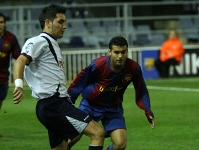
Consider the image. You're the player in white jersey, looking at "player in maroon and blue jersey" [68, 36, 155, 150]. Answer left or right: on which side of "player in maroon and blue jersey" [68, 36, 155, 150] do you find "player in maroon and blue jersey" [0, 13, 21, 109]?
left

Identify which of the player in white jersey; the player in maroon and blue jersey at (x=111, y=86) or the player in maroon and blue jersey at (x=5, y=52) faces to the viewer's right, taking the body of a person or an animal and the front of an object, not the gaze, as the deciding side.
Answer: the player in white jersey

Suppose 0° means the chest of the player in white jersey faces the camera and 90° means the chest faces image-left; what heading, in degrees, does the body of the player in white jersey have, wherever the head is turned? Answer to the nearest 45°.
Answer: approximately 270°

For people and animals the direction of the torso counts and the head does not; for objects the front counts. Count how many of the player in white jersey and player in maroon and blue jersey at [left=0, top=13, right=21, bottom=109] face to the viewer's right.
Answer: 1

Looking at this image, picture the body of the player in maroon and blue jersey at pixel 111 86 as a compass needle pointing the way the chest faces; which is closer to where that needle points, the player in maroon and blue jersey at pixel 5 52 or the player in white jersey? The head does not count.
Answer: the player in white jersey

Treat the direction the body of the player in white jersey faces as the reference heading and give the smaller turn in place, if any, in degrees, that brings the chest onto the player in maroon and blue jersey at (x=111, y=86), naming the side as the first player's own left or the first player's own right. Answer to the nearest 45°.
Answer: approximately 45° to the first player's own left

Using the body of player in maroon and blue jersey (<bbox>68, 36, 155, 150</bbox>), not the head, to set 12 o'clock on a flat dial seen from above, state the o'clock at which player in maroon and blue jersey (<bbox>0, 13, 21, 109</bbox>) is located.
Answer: player in maroon and blue jersey (<bbox>0, 13, 21, 109</bbox>) is roughly at 5 o'clock from player in maroon and blue jersey (<bbox>68, 36, 155, 150</bbox>).
